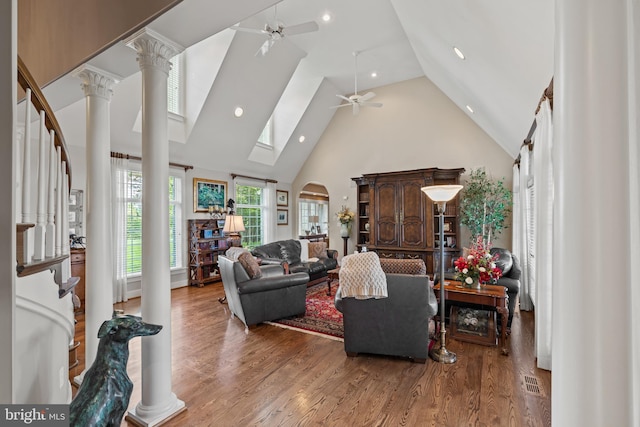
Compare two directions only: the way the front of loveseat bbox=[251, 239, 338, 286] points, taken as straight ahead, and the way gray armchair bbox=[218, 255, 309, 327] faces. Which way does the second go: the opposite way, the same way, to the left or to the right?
to the left

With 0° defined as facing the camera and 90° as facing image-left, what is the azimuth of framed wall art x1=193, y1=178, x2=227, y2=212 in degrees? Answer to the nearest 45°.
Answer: approximately 315°

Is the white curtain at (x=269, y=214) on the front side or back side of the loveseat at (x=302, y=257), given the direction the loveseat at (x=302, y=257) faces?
on the back side

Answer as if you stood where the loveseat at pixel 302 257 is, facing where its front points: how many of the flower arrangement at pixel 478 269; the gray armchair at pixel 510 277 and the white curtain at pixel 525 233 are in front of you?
3

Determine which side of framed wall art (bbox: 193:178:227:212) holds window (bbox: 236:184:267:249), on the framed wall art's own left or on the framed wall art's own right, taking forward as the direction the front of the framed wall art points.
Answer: on the framed wall art's own left

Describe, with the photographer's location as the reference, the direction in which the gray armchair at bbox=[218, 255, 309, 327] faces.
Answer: facing away from the viewer and to the right of the viewer

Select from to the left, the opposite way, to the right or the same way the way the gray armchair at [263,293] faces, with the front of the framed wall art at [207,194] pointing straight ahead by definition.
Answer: to the left

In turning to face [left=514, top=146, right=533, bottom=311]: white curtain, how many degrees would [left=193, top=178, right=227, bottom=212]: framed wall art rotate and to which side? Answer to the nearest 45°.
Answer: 0° — it already faces it

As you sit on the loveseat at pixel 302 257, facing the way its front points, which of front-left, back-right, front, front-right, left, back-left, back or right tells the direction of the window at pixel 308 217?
back-left

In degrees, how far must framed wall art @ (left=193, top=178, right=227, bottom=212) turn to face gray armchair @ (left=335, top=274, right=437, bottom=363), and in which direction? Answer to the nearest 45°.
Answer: approximately 45° to its right
